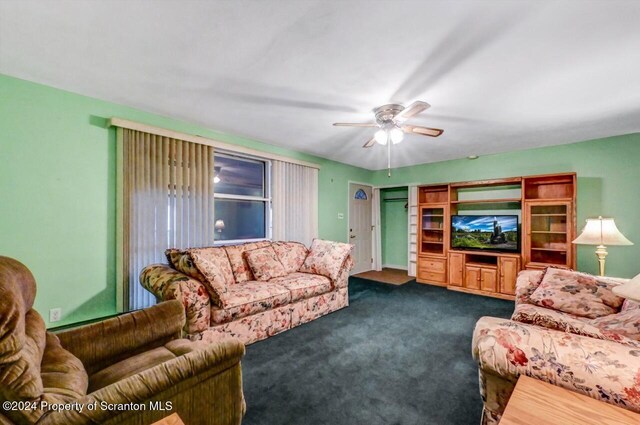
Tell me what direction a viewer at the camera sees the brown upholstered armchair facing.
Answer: facing away from the viewer and to the right of the viewer

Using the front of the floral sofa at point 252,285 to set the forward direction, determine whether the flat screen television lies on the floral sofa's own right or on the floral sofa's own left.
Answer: on the floral sofa's own left

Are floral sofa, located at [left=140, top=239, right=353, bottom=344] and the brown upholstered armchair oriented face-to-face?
no

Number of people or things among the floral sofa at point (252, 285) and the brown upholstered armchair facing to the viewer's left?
0

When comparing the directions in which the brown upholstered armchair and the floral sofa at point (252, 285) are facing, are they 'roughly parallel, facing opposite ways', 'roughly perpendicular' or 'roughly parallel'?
roughly perpendicular

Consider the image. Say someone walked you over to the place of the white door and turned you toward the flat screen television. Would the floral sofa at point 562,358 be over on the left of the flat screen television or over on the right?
right

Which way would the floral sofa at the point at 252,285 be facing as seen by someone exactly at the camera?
facing the viewer and to the right of the viewer

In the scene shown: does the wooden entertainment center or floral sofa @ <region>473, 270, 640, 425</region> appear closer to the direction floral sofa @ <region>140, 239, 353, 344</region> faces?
the floral sofa

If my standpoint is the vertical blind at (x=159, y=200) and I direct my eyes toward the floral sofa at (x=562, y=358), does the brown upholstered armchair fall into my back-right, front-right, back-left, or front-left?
front-right

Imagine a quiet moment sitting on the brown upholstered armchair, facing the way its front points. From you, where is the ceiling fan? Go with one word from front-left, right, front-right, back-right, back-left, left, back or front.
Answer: front-right

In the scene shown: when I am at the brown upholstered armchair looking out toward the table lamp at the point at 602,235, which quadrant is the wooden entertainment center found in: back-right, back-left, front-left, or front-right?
front-left

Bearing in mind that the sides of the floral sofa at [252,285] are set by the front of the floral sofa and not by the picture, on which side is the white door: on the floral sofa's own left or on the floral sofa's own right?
on the floral sofa's own left

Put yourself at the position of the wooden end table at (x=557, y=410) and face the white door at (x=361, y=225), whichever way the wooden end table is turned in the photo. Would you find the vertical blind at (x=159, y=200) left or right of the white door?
left
